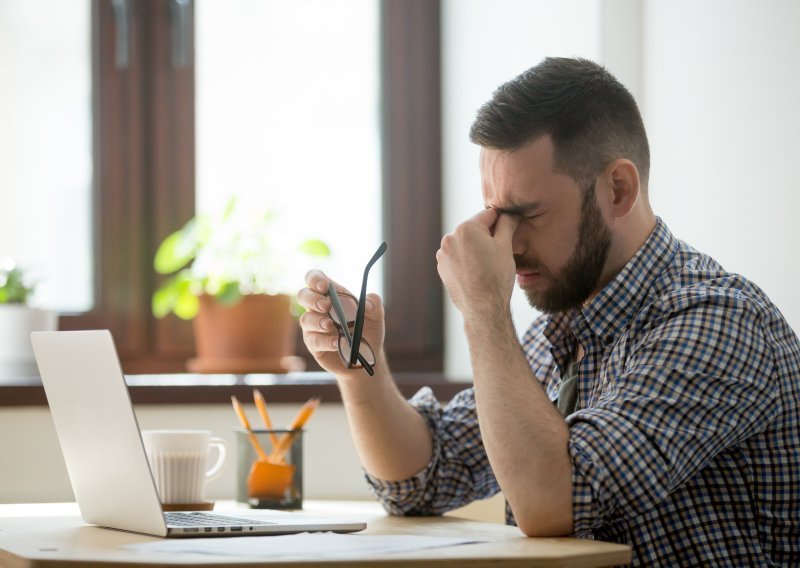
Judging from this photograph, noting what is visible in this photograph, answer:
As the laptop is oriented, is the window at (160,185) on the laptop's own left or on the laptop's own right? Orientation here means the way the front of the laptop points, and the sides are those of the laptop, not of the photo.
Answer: on the laptop's own left

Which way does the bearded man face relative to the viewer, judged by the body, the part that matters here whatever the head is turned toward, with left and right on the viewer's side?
facing to the left of the viewer

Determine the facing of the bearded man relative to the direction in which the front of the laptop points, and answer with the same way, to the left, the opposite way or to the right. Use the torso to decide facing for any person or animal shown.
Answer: the opposite way

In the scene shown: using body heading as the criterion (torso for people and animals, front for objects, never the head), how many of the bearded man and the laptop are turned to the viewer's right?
1

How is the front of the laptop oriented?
to the viewer's right

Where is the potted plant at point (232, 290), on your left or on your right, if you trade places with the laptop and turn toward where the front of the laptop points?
on your left
